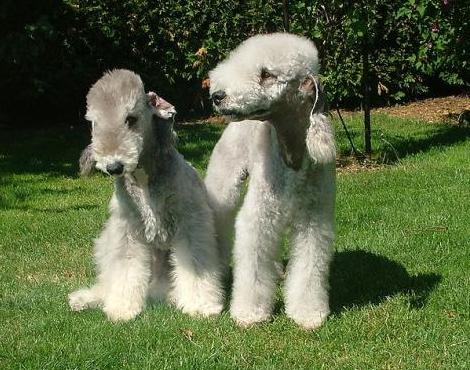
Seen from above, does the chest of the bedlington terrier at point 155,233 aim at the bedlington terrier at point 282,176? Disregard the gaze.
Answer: no

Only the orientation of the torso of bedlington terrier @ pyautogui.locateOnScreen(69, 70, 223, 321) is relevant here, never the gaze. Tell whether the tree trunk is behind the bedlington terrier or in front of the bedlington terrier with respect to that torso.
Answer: behind

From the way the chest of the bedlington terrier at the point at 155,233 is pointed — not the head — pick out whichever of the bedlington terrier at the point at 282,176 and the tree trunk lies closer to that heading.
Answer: the bedlington terrier

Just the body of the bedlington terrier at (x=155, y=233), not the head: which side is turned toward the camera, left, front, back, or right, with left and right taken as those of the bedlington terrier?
front
